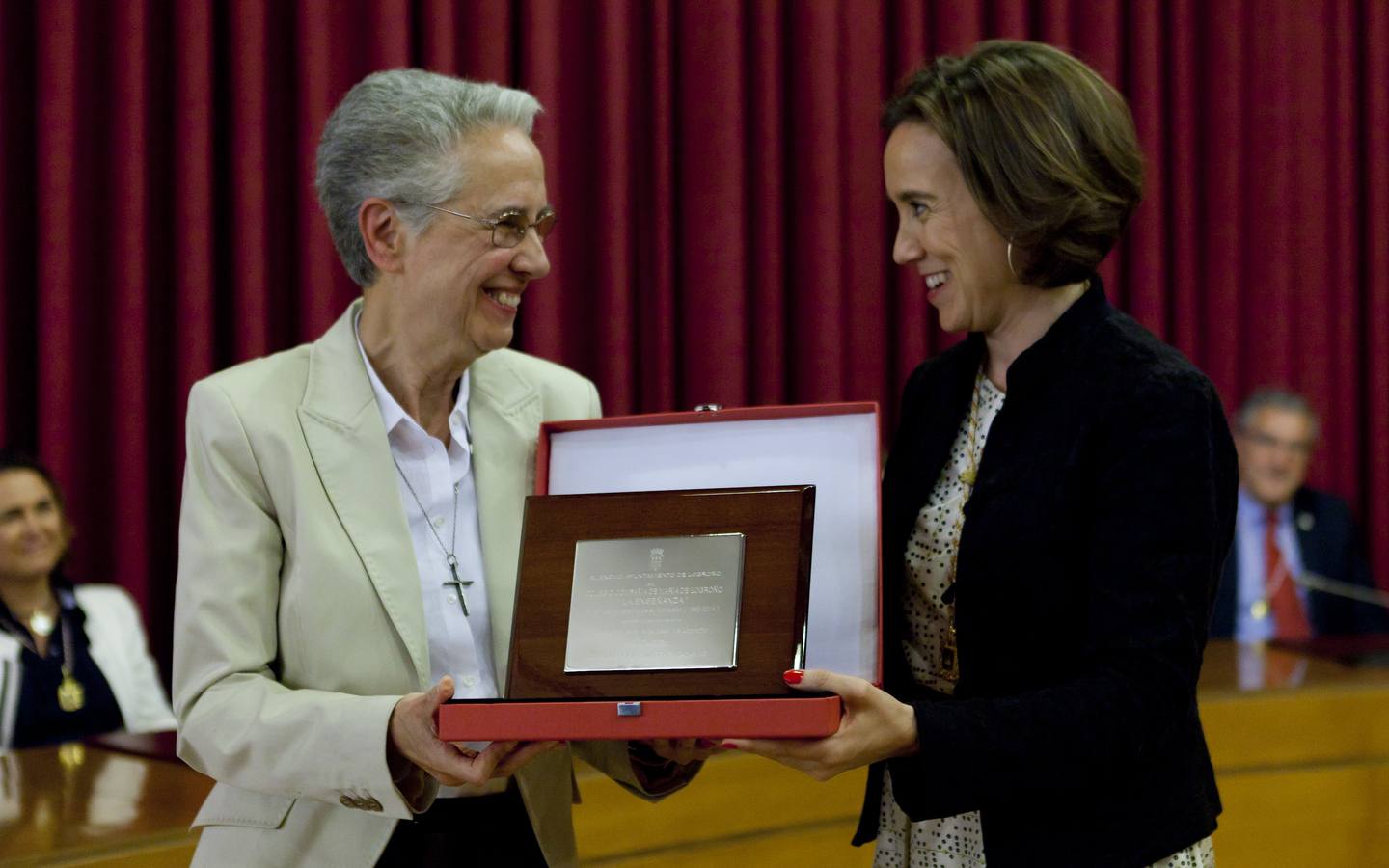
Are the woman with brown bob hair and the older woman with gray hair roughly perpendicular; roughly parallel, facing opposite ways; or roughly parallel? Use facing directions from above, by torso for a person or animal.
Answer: roughly perpendicular

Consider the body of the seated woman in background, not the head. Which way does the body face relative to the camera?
toward the camera

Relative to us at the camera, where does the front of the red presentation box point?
facing the viewer

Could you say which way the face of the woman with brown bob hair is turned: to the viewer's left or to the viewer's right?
to the viewer's left

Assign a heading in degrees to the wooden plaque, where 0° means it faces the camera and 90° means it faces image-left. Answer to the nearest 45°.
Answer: approximately 0°

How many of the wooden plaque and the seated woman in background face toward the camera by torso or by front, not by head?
2

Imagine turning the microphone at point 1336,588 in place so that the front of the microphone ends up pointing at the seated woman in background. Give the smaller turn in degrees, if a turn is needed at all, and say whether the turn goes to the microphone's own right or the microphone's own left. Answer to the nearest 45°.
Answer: approximately 45° to the microphone's own left

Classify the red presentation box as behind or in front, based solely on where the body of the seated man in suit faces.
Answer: in front

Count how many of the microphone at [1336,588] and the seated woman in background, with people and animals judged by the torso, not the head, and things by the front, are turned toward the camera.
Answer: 1

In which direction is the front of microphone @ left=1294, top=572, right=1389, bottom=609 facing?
to the viewer's left

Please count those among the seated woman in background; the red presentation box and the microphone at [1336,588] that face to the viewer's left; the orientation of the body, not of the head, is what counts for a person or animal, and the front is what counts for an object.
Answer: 1

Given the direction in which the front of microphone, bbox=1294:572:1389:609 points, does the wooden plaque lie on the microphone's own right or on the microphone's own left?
on the microphone's own left

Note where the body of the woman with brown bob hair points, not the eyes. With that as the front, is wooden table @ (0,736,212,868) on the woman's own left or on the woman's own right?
on the woman's own right
